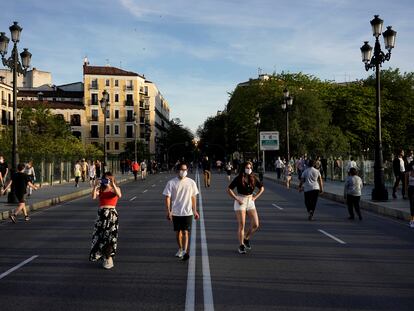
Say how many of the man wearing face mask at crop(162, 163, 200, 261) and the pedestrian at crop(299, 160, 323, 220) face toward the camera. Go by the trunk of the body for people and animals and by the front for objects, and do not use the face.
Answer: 1

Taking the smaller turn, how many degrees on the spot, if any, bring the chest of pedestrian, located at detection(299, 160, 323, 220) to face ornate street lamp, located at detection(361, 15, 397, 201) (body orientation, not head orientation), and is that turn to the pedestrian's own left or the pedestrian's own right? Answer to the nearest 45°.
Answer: approximately 45° to the pedestrian's own right

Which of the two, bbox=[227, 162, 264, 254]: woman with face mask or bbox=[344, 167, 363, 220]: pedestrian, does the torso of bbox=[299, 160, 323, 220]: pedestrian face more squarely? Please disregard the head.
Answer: the pedestrian

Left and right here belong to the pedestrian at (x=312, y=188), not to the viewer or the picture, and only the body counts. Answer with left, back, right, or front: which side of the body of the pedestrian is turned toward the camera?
back
